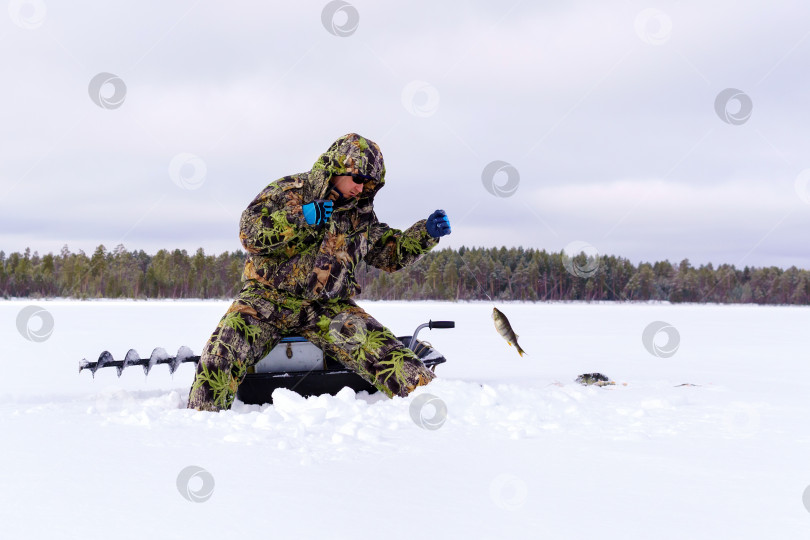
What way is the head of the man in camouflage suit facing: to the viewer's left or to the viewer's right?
to the viewer's right

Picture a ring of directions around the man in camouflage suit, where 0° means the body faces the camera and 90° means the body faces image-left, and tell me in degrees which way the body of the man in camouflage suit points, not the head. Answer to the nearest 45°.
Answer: approximately 315°

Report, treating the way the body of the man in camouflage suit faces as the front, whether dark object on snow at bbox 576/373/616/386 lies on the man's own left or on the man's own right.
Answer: on the man's own left
